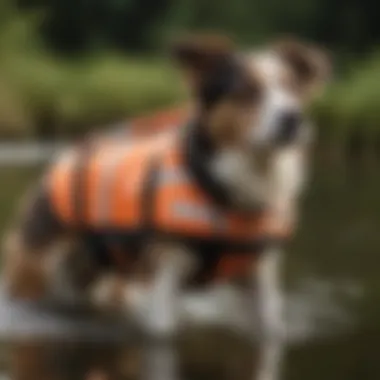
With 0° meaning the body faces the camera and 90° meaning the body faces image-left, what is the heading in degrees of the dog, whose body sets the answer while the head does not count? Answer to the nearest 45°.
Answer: approximately 315°
